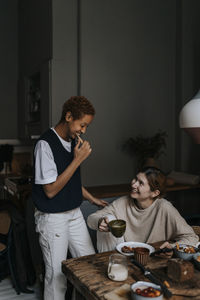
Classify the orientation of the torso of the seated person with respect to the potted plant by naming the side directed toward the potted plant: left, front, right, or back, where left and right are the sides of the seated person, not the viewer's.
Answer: back

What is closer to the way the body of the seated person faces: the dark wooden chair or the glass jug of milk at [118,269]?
the glass jug of milk

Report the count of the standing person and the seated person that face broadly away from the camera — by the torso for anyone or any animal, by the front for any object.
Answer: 0

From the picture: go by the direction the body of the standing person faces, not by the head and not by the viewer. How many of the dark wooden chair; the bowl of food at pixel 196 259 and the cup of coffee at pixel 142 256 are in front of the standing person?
2

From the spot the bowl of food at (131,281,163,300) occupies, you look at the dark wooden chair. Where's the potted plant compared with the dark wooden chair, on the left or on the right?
right

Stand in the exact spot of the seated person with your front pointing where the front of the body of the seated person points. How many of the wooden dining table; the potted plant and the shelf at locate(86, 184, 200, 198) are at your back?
2

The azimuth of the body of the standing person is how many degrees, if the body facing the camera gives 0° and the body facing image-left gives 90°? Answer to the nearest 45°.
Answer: approximately 315°

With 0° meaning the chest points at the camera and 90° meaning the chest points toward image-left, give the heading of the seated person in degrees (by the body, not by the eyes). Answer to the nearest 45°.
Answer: approximately 0°
